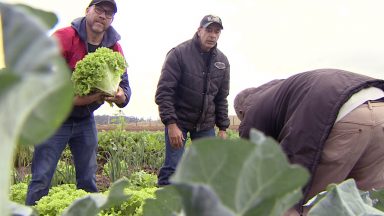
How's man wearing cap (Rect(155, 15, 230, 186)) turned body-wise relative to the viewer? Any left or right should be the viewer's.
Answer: facing the viewer and to the right of the viewer

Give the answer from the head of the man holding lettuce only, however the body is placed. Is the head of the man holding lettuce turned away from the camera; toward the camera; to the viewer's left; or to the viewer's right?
toward the camera

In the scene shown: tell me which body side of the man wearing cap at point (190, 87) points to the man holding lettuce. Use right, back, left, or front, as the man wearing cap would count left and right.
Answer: right
